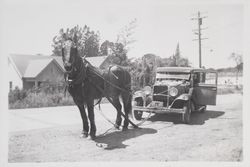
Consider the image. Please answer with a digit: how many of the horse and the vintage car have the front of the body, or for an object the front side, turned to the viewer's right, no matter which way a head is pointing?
0

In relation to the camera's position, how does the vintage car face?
facing the viewer and to the left of the viewer

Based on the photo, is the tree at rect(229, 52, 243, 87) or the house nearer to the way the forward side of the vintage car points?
the house
